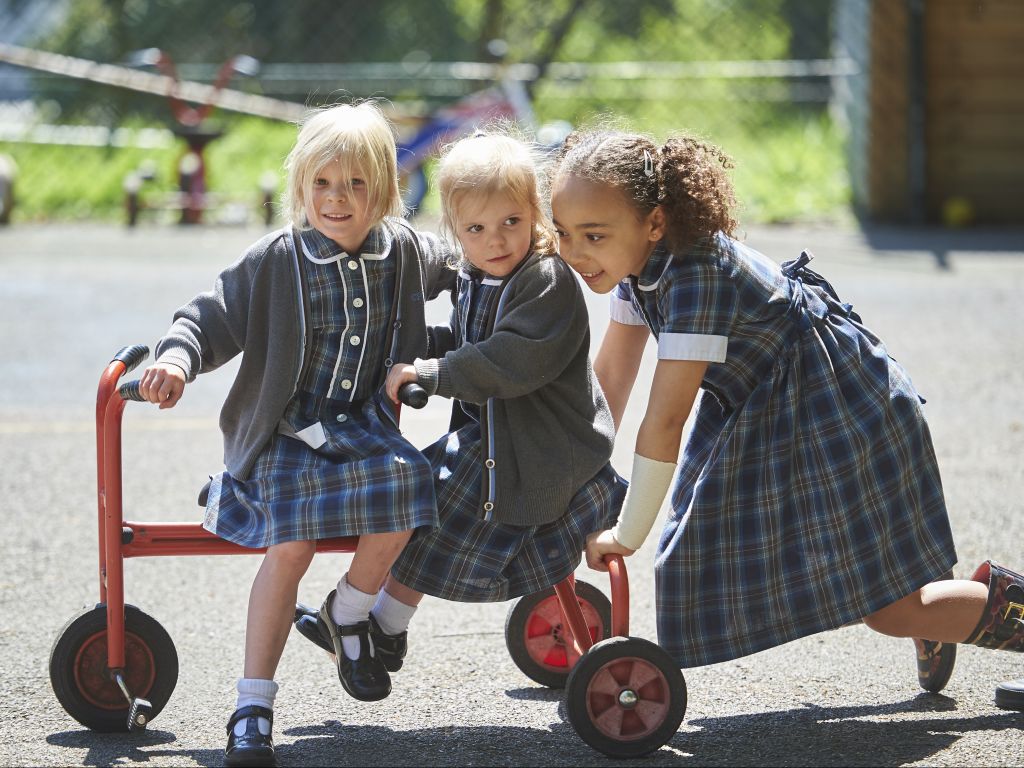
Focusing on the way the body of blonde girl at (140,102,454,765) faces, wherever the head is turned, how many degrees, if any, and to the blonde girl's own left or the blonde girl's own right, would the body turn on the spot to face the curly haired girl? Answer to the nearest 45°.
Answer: approximately 90° to the blonde girl's own left

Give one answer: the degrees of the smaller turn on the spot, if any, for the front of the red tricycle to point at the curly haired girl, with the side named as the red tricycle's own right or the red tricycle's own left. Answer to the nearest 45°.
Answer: approximately 180°

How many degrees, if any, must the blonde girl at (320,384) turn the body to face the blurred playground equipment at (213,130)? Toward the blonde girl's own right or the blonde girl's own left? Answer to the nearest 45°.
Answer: approximately 180°

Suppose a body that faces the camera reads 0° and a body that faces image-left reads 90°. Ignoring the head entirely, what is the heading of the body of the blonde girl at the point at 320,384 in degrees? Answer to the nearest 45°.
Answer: approximately 0°

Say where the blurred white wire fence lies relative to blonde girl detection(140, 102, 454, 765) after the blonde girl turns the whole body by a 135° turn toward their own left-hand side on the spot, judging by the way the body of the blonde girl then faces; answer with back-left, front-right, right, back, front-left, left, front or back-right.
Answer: front-left

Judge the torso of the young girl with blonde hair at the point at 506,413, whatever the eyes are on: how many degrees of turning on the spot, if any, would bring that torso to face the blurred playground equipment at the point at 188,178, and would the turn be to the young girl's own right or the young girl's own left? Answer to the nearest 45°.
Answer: approximately 135° to the young girl's own right

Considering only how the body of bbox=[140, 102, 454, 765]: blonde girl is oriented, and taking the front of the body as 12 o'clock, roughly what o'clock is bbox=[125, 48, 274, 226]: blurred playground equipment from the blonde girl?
The blurred playground equipment is roughly at 6 o'clock from the blonde girl.

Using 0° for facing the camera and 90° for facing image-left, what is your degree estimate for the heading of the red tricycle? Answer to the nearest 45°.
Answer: approximately 90°

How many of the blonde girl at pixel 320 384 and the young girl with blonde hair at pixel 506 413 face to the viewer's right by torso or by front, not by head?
0

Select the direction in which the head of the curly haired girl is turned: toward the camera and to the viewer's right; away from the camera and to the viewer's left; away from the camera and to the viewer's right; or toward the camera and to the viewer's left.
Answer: toward the camera and to the viewer's left

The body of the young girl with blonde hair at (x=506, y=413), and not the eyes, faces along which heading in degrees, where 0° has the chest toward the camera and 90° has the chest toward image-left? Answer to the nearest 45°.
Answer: approximately 45°
